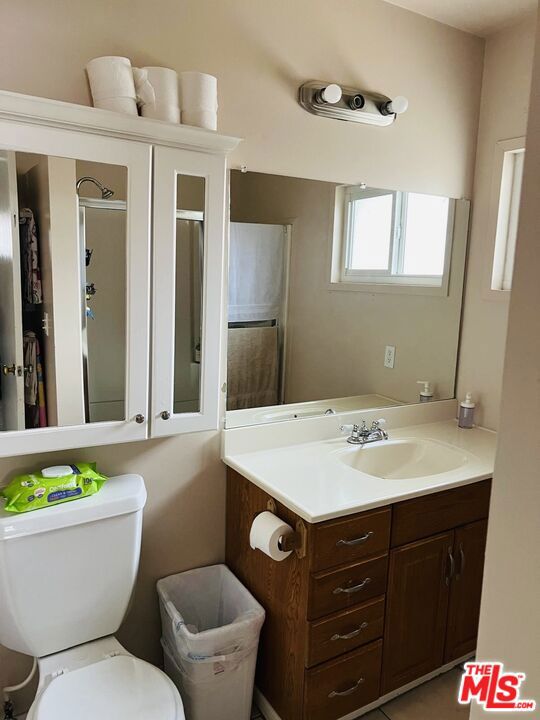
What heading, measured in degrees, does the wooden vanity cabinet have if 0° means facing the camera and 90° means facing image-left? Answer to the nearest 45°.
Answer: approximately 315°

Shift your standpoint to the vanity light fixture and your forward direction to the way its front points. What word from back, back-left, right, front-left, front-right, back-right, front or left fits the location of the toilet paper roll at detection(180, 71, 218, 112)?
right

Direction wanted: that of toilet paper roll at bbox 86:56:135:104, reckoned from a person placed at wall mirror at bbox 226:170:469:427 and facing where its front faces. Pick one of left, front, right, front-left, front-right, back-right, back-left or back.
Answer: right

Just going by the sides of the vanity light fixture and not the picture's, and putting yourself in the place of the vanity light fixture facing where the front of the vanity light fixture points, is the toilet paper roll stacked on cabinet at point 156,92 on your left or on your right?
on your right

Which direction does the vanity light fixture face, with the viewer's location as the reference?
facing the viewer and to the right of the viewer

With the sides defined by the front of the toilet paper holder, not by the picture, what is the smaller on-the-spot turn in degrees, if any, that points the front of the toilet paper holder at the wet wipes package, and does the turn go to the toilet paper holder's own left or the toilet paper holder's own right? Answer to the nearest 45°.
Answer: approximately 45° to the toilet paper holder's own right

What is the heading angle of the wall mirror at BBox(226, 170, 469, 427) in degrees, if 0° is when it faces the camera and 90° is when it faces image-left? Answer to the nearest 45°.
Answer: approximately 315°

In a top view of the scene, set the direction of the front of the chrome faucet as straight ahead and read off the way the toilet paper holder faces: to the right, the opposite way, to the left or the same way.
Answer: to the right

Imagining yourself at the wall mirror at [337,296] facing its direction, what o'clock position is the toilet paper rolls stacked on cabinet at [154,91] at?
The toilet paper rolls stacked on cabinet is roughly at 3 o'clock from the wall mirror.

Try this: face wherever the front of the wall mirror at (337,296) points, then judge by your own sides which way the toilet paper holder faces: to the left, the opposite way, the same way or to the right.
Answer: to the right
